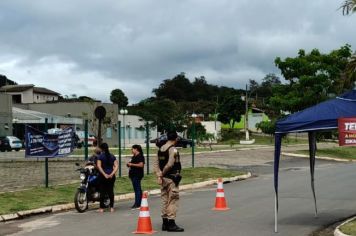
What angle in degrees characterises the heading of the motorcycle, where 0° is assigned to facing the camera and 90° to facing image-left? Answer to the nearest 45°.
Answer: approximately 45°

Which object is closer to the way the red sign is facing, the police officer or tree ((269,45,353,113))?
the police officer

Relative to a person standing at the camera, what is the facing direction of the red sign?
facing the viewer

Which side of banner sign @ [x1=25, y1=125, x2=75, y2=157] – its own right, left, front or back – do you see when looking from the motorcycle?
front

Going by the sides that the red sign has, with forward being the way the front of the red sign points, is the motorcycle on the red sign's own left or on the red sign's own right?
on the red sign's own right

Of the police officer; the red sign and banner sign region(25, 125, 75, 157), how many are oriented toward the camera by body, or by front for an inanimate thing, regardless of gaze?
2
